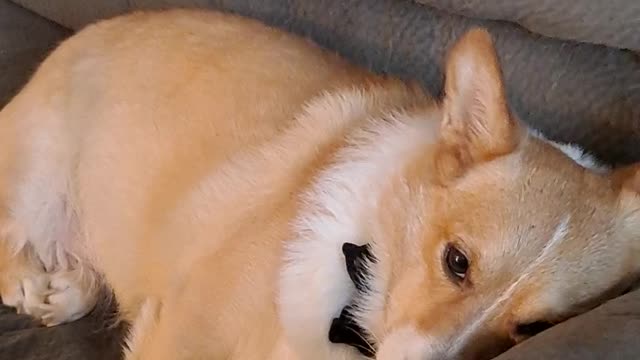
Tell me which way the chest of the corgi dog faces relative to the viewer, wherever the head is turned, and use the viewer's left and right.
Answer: facing the viewer and to the right of the viewer
